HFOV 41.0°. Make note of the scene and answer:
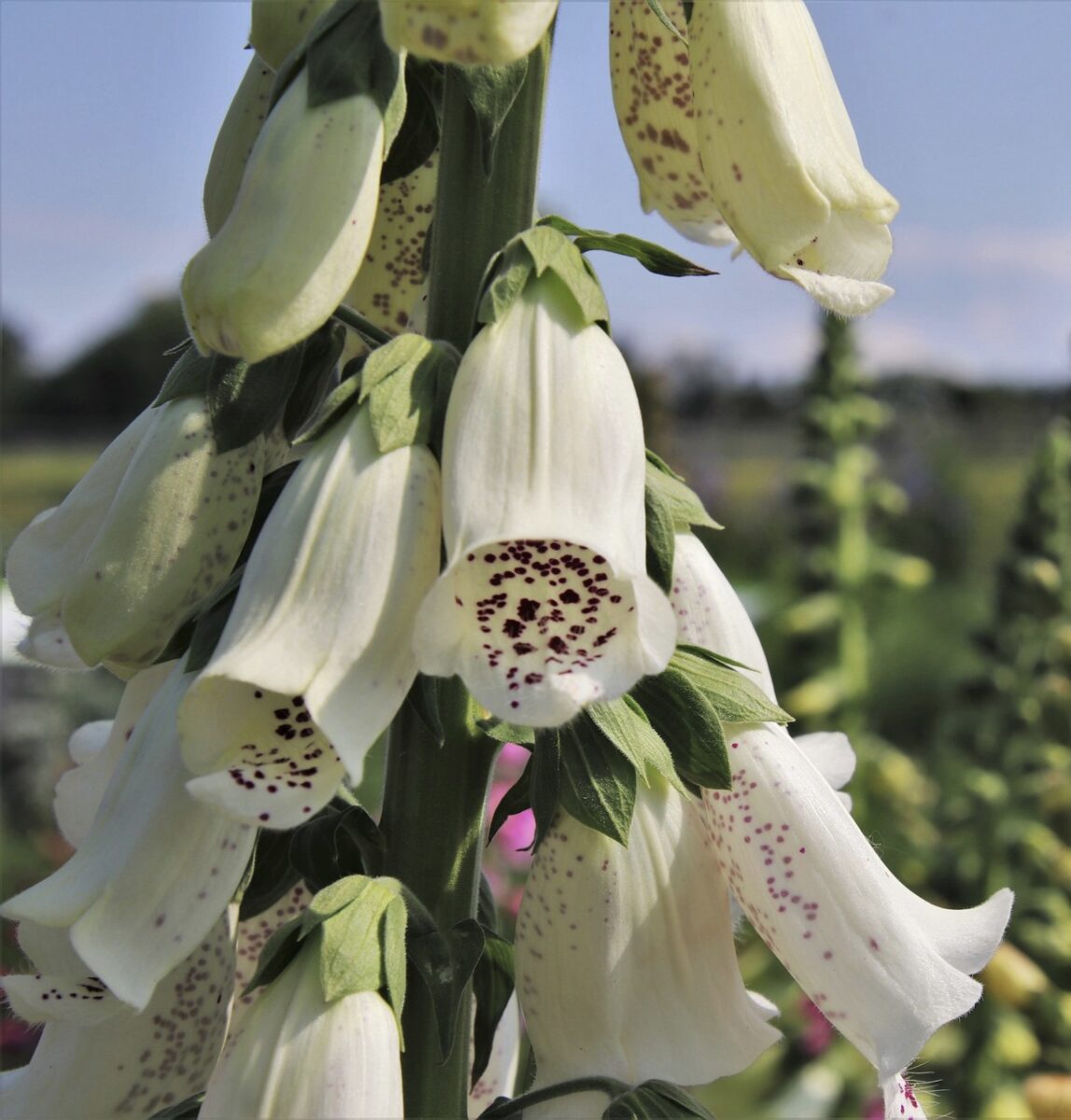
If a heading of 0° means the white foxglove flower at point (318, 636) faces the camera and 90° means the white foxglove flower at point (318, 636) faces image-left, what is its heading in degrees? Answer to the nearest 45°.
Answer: approximately 45°

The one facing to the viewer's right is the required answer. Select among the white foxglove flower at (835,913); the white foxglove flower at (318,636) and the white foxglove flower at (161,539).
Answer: the white foxglove flower at (835,913)

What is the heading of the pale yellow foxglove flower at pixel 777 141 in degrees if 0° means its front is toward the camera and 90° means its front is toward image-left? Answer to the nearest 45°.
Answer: approximately 315°

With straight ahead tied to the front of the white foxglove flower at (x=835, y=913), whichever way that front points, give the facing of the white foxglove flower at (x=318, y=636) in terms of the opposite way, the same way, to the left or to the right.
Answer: to the right

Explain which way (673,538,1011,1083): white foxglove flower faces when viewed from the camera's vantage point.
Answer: facing to the right of the viewer

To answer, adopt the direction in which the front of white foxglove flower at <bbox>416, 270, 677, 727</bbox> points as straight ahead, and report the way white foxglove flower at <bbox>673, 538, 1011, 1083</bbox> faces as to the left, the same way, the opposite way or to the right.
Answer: to the left

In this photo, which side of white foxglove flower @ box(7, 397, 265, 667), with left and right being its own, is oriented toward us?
left
